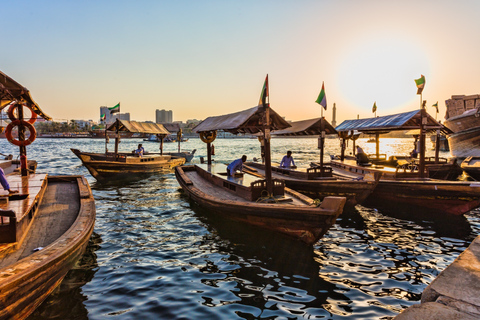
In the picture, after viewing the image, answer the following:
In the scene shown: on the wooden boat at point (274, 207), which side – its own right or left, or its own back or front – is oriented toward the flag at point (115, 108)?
back

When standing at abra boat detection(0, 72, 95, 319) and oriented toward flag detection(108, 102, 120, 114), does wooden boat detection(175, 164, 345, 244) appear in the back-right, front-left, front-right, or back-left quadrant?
front-right

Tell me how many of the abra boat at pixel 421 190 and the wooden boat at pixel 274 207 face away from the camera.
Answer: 0

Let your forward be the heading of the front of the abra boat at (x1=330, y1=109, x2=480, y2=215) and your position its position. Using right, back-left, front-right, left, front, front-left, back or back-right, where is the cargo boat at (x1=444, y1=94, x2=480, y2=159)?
back-left

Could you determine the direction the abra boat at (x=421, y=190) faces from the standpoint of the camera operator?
facing the viewer and to the right of the viewer

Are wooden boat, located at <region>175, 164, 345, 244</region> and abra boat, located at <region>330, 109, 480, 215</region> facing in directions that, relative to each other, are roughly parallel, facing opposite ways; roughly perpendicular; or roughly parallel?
roughly parallel
